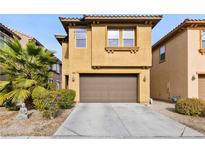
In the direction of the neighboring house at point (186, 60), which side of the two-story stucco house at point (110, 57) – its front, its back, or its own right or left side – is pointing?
left

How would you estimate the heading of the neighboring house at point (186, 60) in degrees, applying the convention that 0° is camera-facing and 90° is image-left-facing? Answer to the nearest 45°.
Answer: approximately 0°

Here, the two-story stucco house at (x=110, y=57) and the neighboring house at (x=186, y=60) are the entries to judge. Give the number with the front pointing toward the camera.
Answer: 2

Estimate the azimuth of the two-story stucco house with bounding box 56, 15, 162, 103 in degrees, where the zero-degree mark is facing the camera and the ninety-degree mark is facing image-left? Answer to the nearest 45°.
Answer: approximately 0°

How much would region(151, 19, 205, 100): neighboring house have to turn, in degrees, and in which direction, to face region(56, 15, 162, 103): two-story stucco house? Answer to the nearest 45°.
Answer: approximately 90° to its right

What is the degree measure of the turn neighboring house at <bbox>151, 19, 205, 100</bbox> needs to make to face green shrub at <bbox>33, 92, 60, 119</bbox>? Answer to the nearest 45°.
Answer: approximately 45° to its right
